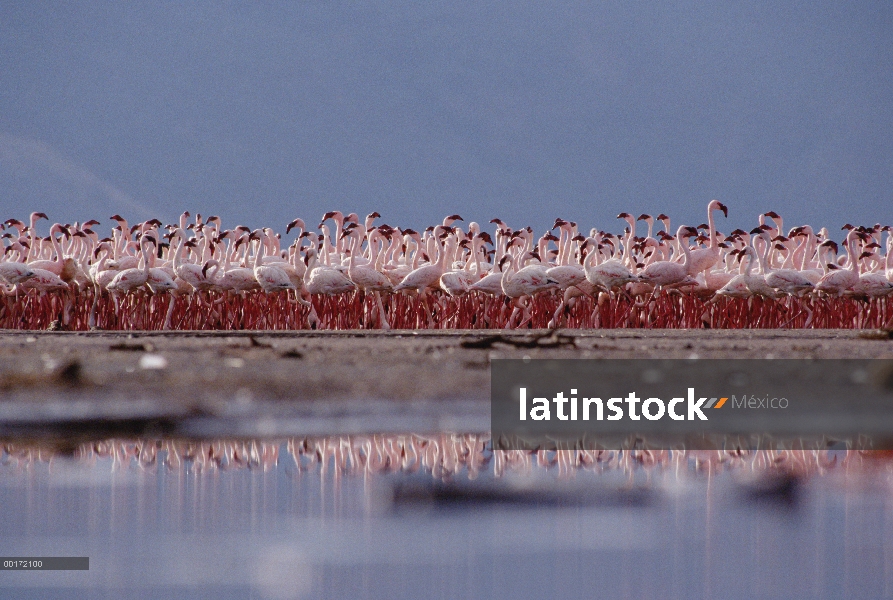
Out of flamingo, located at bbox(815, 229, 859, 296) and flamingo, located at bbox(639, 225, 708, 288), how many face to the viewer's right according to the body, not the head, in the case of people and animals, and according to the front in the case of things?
2

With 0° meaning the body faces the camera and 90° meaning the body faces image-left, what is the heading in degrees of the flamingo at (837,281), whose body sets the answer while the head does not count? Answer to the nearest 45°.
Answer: approximately 270°

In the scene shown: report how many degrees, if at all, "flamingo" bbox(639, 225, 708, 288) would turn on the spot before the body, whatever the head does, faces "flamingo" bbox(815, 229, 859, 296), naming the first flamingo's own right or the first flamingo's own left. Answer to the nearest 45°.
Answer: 0° — it already faces it

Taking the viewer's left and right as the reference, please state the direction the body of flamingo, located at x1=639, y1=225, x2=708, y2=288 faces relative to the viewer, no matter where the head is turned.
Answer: facing to the right of the viewer

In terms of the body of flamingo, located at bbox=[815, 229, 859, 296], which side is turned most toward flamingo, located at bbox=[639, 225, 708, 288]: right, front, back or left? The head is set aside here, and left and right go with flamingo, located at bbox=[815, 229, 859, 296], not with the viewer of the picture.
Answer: back
